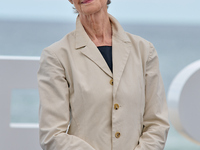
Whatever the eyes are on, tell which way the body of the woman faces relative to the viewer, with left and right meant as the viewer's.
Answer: facing the viewer
